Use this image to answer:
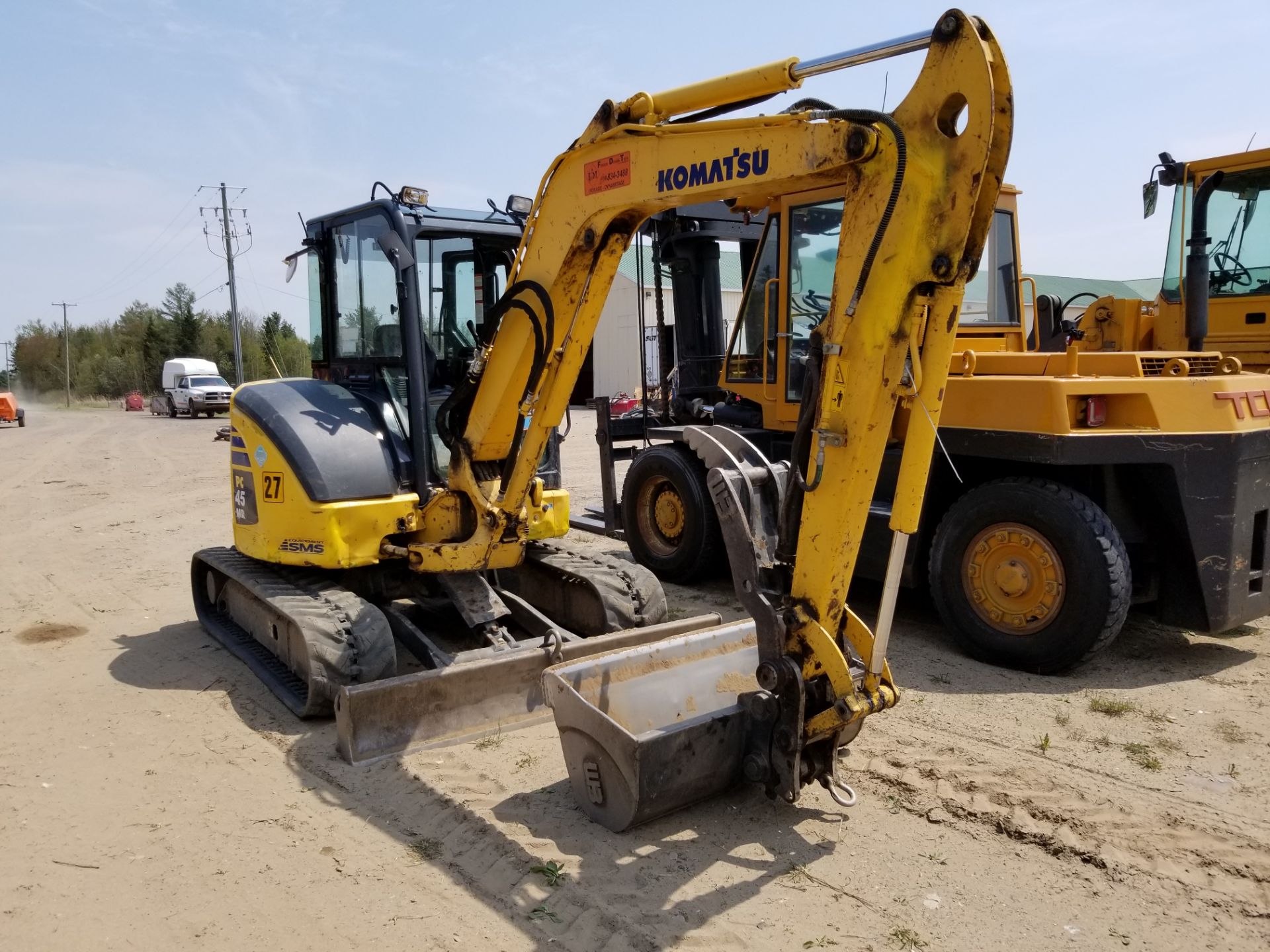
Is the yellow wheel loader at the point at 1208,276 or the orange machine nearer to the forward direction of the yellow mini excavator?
the yellow wheel loader

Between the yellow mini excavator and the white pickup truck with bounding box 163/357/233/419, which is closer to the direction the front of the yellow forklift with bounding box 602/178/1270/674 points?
the white pickup truck

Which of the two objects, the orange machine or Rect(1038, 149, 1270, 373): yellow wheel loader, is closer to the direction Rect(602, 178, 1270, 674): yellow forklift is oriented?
the orange machine

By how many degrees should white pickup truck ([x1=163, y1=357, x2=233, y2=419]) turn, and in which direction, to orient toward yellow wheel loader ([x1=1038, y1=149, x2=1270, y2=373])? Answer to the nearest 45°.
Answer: approximately 45° to its right

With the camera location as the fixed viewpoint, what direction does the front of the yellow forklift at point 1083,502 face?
facing away from the viewer and to the left of the viewer

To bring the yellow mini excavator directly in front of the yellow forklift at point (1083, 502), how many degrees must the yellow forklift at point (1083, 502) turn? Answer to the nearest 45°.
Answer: approximately 90° to its left

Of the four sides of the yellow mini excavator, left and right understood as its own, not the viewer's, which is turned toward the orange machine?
back

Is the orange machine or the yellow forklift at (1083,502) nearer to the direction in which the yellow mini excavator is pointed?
the yellow forklift

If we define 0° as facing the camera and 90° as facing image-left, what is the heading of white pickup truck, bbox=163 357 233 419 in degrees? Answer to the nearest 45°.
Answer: approximately 315°

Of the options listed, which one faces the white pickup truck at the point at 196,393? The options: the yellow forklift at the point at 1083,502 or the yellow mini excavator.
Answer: the yellow forklift
